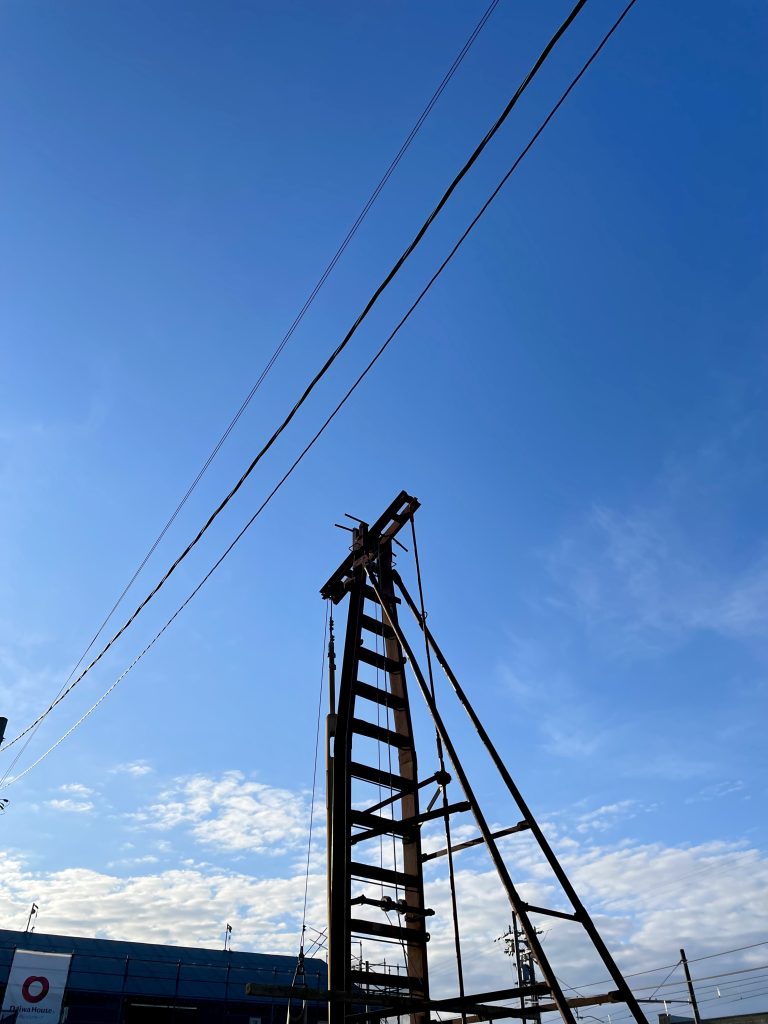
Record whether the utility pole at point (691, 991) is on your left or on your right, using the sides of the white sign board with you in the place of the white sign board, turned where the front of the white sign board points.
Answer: on your left

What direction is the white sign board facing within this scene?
toward the camera
